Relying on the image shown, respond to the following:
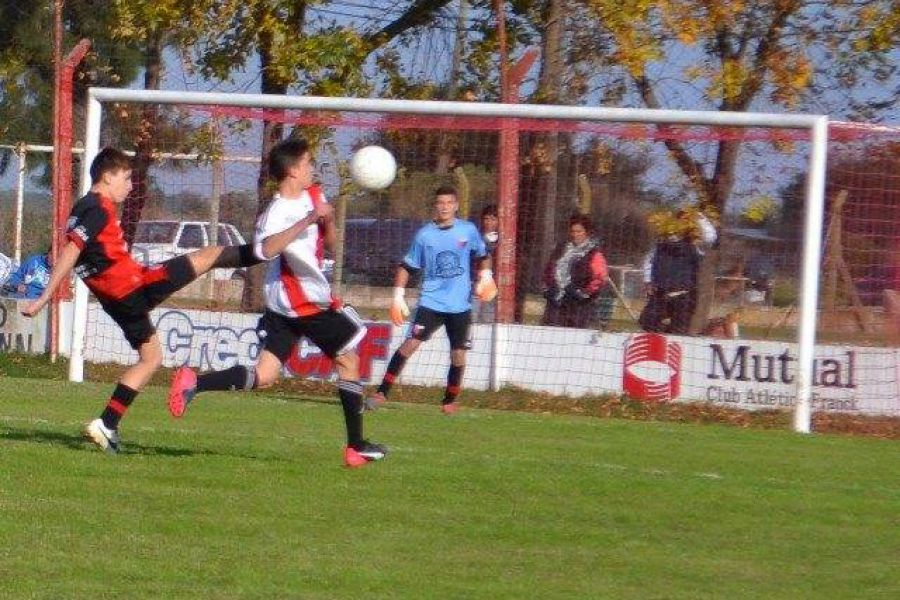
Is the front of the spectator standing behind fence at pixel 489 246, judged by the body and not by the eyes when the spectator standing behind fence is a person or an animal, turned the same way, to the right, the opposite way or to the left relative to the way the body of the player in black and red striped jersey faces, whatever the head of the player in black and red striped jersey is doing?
to the right

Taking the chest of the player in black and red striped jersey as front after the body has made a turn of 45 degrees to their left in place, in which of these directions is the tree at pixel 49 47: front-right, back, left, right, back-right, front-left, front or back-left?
front-left

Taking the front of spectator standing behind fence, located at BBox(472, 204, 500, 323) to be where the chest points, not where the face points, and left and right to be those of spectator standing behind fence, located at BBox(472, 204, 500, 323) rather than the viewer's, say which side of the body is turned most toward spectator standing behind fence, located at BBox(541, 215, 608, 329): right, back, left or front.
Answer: left

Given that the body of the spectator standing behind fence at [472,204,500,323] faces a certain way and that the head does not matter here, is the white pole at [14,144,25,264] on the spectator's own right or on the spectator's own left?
on the spectator's own right

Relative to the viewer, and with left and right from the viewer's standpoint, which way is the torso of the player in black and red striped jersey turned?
facing to the right of the viewer

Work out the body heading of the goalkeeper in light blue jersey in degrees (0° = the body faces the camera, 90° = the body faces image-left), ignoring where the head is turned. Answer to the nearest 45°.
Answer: approximately 0°

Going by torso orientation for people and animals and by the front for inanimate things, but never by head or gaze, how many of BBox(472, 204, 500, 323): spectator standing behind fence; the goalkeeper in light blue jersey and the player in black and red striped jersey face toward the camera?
2

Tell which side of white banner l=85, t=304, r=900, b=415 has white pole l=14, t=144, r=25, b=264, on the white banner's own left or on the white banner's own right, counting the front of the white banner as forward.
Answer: on the white banner's own right

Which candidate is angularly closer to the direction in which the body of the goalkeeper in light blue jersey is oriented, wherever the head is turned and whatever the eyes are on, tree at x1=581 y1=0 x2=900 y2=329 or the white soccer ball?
the white soccer ball
